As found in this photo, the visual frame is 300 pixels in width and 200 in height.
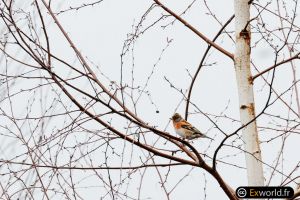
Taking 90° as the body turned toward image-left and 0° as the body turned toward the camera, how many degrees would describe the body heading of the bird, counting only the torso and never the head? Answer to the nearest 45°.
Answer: approximately 90°

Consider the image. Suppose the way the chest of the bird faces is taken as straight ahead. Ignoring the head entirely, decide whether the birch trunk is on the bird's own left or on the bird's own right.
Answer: on the bird's own left
